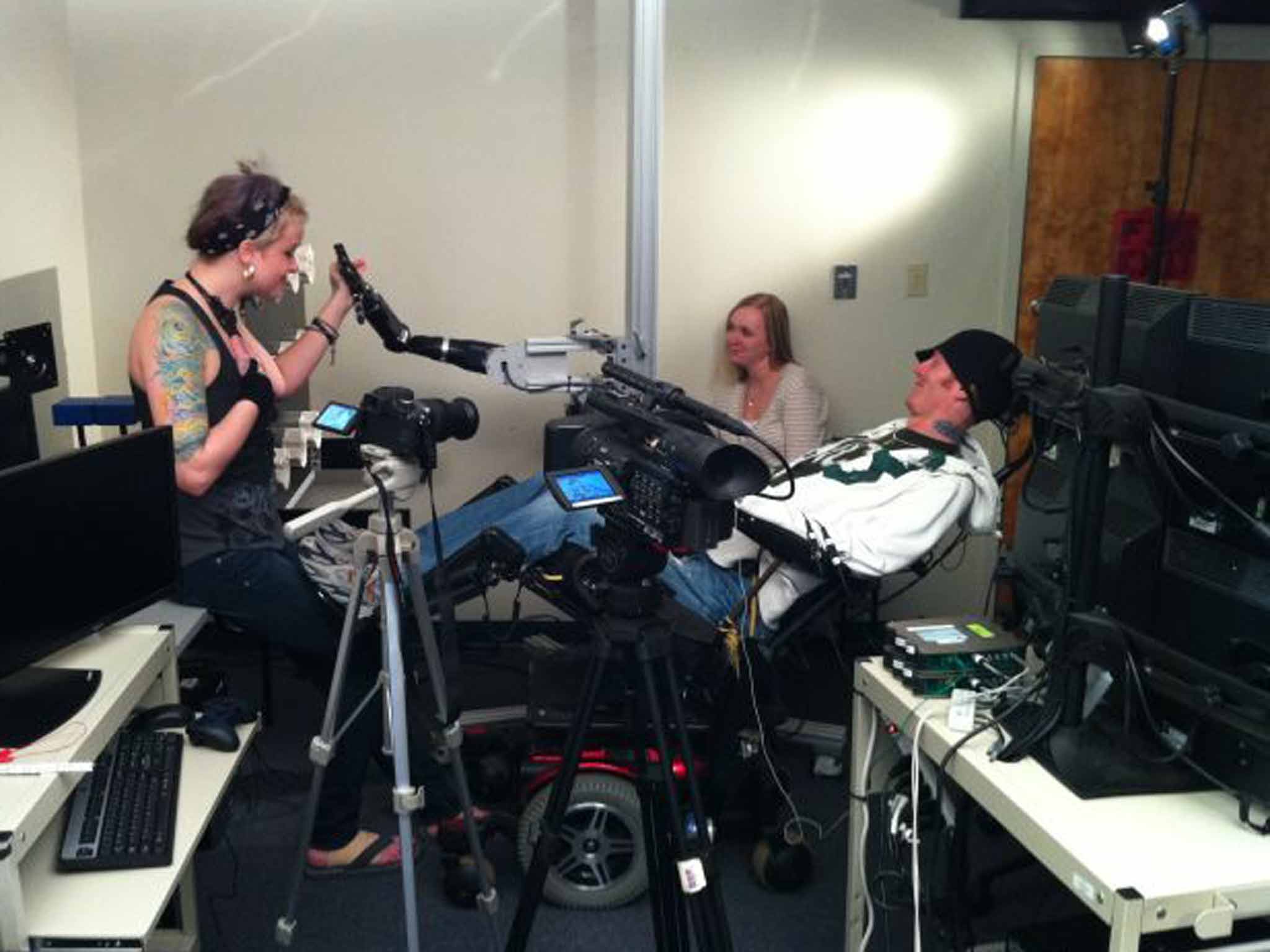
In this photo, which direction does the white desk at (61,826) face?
to the viewer's right

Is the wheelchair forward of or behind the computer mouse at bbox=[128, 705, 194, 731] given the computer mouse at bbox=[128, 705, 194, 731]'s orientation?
behind

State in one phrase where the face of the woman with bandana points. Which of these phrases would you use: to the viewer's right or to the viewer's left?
to the viewer's right

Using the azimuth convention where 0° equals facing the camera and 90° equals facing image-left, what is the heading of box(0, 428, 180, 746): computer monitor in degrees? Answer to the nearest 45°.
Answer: approximately 315°

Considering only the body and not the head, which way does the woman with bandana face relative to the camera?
to the viewer's right

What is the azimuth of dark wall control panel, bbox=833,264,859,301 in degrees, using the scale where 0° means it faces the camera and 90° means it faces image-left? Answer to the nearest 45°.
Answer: approximately 0°

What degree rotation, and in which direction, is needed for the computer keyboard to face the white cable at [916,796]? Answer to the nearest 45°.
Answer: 0° — it already faces it

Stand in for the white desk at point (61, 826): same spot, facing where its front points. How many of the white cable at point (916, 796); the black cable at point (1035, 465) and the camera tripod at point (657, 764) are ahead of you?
3

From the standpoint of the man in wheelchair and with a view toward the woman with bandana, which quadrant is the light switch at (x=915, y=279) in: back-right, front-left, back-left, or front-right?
back-right
